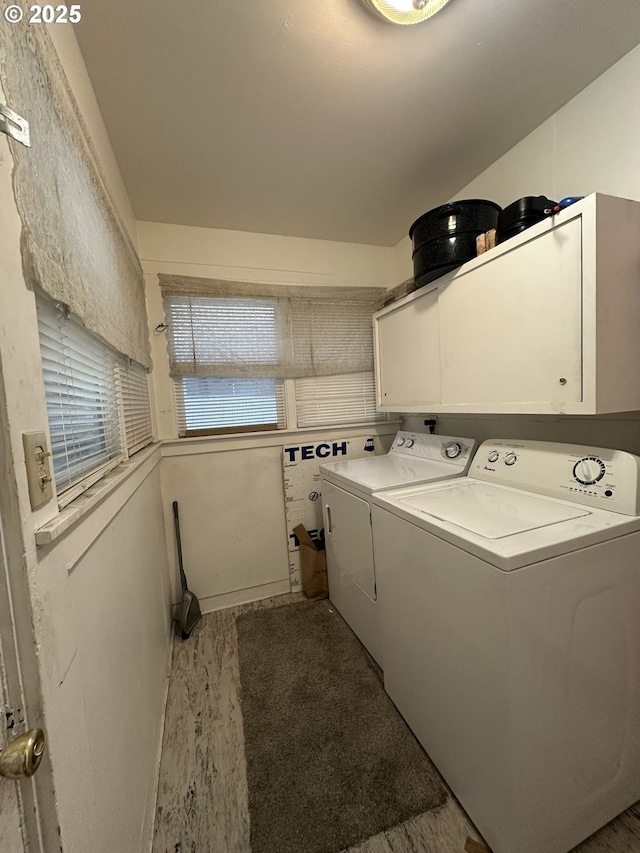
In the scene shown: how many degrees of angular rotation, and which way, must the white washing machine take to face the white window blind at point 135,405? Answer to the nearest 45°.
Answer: approximately 45° to its right

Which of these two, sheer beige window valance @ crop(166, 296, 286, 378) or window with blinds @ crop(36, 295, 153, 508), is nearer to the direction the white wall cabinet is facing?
the window with blinds

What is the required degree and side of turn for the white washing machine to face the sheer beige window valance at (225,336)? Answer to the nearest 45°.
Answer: approximately 45° to its right

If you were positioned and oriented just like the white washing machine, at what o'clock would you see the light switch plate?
The light switch plate is roughly at 12 o'clock from the white washing machine.

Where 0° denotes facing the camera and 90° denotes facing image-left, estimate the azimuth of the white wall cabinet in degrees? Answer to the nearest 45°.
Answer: approximately 45°

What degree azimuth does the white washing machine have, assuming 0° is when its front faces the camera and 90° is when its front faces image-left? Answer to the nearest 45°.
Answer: approximately 45°

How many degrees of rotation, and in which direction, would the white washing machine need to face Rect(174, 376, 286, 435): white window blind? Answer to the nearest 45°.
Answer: approximately 45° to its right
